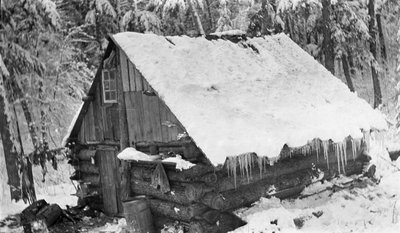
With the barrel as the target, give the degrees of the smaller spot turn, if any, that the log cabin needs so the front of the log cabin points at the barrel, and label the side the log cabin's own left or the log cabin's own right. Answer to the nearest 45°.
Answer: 0° — it already faces it

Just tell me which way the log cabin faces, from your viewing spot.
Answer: facing the viewer and to the left of the viewer
